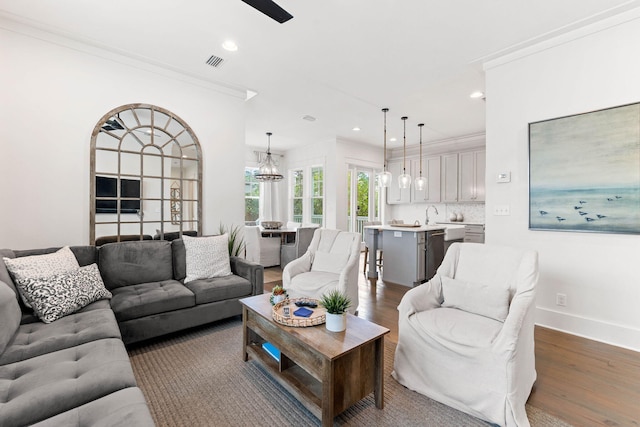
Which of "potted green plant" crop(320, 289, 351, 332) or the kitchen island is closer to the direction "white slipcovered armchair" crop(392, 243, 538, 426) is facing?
the potted green plant

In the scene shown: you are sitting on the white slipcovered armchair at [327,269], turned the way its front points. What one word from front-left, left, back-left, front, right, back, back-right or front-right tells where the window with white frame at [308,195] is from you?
back-right

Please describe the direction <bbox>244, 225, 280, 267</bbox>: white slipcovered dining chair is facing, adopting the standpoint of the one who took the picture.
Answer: facing away from the viewer and to the right of the viewer

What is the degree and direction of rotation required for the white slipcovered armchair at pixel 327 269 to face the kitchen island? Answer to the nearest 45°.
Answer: approximately 180°

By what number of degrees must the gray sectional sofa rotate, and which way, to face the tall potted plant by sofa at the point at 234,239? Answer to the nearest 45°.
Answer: approximately 90° to its left

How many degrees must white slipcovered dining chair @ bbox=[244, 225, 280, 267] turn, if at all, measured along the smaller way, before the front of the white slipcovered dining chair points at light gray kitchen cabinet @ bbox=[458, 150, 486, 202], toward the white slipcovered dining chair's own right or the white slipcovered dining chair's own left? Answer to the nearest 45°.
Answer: approximately 45° to the white slipcovered dining chair's own right

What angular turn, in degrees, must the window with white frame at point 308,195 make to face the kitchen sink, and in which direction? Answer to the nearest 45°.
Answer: approximately 90° to its left

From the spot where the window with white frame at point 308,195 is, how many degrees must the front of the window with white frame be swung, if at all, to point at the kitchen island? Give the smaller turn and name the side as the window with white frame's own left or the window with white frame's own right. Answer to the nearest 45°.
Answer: approximately 90° to the window with white frame's own left

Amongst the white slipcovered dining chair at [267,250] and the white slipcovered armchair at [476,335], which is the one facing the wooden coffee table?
the white slipcovered armchair at [476,335]

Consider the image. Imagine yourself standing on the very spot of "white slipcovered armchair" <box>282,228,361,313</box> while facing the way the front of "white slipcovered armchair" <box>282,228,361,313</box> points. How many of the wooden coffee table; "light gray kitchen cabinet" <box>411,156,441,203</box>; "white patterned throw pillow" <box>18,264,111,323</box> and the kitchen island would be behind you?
2
